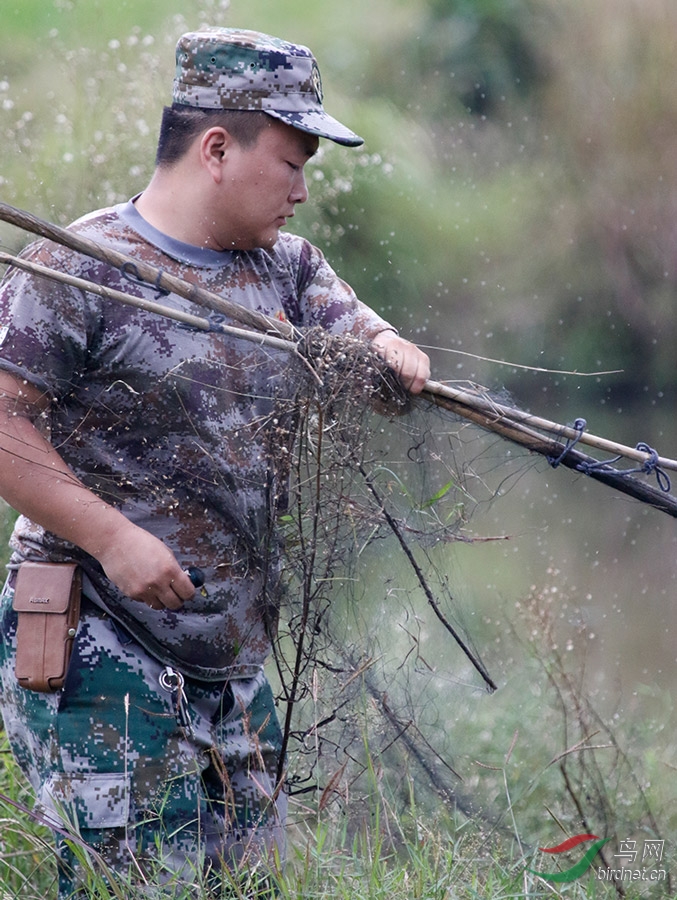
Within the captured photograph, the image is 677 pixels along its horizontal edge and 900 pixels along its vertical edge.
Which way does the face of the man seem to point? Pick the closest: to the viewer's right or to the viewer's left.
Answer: to the viewer's right

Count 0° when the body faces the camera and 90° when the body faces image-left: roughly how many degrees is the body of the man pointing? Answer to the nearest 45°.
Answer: approximately 315°
